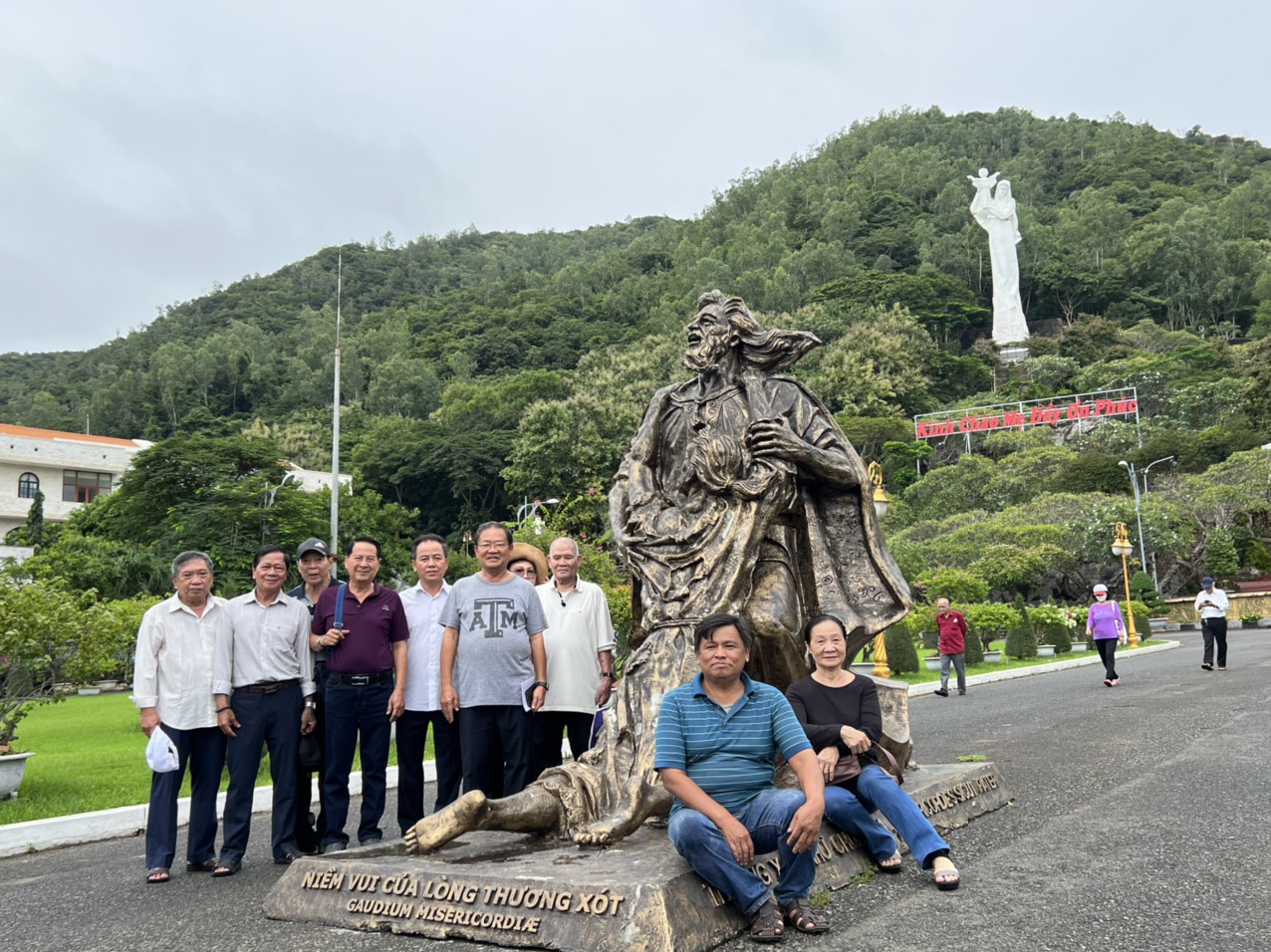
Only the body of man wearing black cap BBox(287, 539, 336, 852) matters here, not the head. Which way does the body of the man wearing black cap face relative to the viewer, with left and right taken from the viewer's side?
facing the viewer

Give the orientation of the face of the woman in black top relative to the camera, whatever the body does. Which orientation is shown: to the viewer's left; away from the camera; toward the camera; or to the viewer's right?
toward the camera

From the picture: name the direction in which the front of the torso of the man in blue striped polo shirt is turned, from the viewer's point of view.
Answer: toward the camera

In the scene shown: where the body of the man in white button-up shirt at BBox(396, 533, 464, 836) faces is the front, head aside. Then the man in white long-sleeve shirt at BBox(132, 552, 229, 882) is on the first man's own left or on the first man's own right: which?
on the first man's own right

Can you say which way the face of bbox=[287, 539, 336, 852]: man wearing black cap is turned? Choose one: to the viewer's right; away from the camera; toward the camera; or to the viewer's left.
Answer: toward the camera

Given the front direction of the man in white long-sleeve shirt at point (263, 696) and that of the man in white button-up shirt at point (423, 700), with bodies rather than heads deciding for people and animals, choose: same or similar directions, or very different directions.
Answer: same or similar directions

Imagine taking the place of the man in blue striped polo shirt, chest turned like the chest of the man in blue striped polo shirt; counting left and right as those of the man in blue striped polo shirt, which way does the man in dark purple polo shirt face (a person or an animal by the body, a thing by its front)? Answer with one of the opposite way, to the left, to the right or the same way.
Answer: the same way

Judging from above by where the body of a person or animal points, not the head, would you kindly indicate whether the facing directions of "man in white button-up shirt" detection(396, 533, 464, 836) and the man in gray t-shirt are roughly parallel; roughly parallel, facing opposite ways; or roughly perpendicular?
roughly parallel

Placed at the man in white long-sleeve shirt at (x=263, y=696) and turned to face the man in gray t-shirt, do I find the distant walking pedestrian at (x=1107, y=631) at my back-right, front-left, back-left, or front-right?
front-left

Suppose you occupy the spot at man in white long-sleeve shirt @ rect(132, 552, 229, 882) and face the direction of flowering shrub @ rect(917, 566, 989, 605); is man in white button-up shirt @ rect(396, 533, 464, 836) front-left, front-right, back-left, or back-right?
front-right

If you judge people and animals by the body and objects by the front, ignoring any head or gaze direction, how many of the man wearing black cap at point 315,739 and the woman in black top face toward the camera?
2

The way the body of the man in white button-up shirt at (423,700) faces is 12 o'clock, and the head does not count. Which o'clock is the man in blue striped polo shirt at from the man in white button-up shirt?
The man in blue striped polo shirt is roughly at 11 o'clock from the man in white button-up shirt.

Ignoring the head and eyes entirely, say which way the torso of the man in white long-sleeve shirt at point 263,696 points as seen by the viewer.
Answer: toward the camera

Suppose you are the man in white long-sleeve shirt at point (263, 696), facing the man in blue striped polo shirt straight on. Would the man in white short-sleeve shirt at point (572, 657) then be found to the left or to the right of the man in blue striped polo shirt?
left

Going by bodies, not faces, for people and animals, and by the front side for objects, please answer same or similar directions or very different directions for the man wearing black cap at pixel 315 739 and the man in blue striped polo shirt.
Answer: same or similar directions

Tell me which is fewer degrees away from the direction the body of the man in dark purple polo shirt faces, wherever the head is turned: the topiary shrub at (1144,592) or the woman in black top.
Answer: the woman in black top

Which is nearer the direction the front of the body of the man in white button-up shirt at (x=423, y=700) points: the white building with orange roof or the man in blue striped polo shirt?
the man in blue striped polo shirt

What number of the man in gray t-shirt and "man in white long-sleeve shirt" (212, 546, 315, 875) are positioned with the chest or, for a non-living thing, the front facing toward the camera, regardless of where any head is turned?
2
